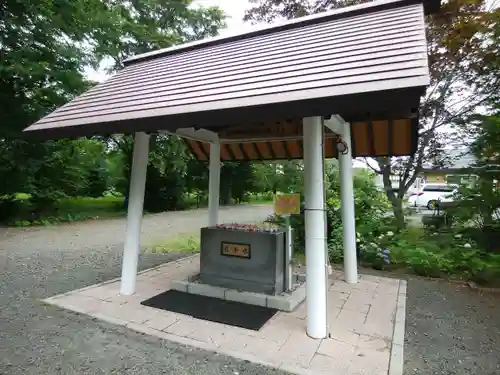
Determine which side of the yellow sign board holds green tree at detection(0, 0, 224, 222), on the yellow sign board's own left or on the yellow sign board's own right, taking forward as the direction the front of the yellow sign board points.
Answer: on the yellow sign board's own right

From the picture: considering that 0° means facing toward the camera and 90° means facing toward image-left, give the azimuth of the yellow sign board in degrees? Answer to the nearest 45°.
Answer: approximately 0°

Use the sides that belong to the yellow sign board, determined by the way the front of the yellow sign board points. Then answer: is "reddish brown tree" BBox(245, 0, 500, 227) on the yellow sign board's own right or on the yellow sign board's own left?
on the yellow sign board's own left
